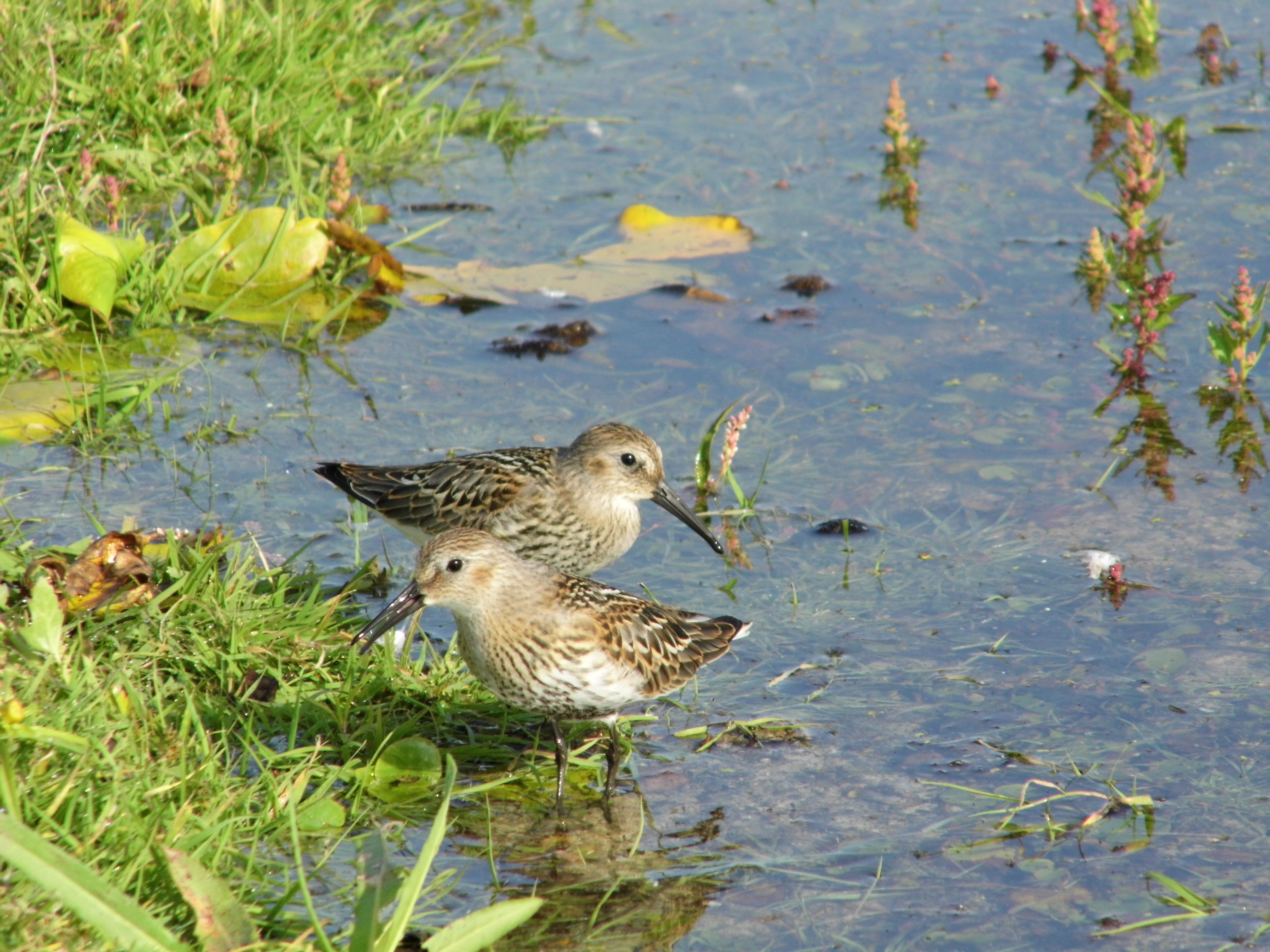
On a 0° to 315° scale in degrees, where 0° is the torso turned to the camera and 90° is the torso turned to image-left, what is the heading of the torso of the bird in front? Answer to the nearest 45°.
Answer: approximately 90°

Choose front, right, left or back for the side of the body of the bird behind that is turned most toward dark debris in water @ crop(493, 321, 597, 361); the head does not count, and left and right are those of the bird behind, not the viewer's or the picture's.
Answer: left

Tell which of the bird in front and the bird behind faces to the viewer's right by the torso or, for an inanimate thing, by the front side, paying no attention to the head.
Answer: the bird behind

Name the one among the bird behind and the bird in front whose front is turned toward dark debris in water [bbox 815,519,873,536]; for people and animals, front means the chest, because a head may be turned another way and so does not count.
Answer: the bird behind

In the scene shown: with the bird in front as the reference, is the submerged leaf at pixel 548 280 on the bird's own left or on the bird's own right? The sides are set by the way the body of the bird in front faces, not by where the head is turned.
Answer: on the bird's own right

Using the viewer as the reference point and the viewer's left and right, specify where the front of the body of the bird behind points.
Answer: facing to the right of the viewer

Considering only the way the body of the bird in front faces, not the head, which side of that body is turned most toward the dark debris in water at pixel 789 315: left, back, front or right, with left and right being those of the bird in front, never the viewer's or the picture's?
right

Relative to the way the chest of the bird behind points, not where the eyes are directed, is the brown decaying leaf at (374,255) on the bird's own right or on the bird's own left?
on the bird's own left

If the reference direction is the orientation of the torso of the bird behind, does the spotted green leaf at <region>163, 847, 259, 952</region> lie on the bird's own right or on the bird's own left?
on the bird's own right

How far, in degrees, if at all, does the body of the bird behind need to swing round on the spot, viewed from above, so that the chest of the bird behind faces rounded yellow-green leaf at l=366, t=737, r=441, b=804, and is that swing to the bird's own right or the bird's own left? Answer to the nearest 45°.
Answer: approximately 90° to the bird's own right

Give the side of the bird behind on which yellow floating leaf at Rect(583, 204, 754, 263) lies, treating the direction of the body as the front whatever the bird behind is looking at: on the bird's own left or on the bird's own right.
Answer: on the bird's own left

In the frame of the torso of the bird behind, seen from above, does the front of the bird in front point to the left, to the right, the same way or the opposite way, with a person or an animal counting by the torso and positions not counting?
the opposite way

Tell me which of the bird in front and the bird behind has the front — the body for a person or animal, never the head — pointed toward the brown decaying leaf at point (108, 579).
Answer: the bird in front
